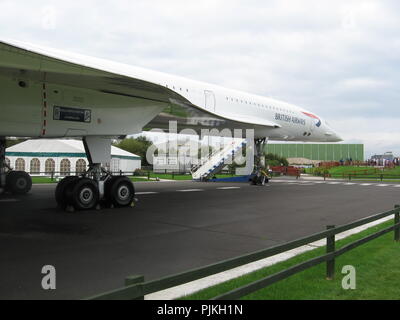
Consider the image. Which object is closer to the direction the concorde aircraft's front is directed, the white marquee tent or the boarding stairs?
the boarding stairs

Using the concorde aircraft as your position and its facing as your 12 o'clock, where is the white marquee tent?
The white marquee tent is roughly at 10 o'clock from the concorde aircraft.

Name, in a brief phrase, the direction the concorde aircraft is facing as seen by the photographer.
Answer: facing away from the viewer and to the right of the viewer

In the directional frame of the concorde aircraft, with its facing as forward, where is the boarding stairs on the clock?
The boarding stairs is roughly at 11 o'clock from the concorde aircraft.
